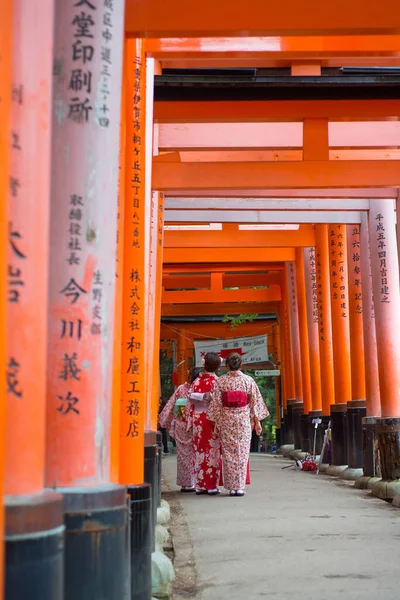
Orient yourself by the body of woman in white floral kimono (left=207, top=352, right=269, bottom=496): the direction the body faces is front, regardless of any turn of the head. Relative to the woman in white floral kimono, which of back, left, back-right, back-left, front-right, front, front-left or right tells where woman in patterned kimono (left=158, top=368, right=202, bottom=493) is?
front-left

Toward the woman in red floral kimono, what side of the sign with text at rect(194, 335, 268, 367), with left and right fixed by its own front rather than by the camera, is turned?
front

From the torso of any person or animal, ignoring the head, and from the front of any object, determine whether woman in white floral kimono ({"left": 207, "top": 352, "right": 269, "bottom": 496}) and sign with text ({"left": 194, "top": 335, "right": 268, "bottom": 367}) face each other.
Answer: yes

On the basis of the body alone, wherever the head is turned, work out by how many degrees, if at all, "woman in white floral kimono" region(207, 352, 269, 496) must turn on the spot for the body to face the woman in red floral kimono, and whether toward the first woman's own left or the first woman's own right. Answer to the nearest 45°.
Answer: approximately 45° to the first woman's own left

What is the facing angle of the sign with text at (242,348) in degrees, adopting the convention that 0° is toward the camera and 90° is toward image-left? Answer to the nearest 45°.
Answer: approximately 0°

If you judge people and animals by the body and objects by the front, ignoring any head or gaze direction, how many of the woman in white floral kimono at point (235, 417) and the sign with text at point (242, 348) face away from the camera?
1

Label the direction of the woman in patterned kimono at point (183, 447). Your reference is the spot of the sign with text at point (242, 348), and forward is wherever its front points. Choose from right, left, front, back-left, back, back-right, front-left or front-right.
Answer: front

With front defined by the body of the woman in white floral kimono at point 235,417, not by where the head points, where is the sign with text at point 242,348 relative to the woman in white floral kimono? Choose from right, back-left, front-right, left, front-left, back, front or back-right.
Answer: front

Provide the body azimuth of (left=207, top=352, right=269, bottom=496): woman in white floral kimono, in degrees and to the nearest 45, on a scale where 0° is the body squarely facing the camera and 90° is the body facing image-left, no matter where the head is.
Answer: approximately 180°

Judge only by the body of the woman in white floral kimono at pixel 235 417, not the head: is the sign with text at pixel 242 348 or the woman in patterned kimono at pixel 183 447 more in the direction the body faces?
the sign with text

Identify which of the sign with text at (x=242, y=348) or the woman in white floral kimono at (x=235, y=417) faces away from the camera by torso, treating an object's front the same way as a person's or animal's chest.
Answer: the woman in white floral kimono

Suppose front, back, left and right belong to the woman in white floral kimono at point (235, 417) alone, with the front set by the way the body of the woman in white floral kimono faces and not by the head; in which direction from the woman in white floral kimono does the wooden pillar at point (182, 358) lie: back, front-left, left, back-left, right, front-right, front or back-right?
front

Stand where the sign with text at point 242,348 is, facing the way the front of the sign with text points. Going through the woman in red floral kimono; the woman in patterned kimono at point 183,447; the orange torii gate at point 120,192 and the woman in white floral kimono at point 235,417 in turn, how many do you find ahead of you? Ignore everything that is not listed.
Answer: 4

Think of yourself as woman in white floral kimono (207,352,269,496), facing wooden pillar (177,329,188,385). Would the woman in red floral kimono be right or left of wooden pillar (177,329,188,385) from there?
left

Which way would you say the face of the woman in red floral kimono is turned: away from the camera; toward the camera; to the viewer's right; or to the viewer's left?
away from the camera

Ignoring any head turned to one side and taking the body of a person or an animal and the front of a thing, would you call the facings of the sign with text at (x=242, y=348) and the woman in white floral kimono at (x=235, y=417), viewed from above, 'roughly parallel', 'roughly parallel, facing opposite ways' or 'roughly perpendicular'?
roughly parallel, facing opposite ways

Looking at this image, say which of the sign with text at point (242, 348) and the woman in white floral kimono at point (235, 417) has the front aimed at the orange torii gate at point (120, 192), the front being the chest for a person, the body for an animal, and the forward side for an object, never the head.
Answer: the sign with text

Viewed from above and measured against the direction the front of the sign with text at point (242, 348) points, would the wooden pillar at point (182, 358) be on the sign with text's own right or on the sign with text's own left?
on the sign with text's own right
